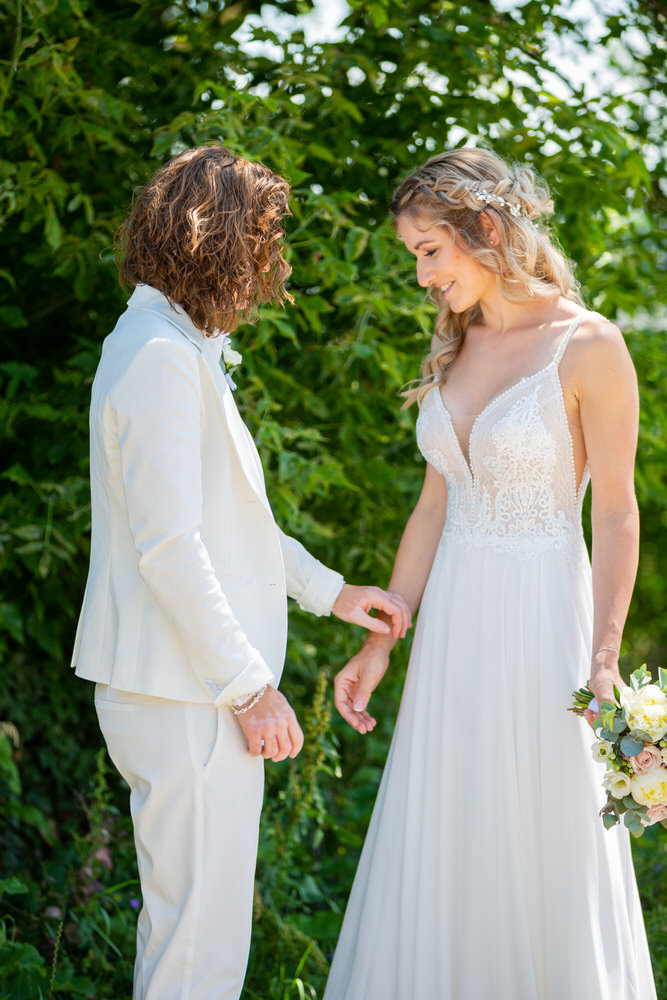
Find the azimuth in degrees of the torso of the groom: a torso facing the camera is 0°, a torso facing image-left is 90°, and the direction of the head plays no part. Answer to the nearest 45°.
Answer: approximately 270°

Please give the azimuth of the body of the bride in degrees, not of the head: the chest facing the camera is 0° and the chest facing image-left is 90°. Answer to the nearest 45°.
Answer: approximately 45°

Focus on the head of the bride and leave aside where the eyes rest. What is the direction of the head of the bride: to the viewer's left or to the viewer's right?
to the viewer's left

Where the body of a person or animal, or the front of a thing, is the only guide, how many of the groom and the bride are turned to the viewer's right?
1
